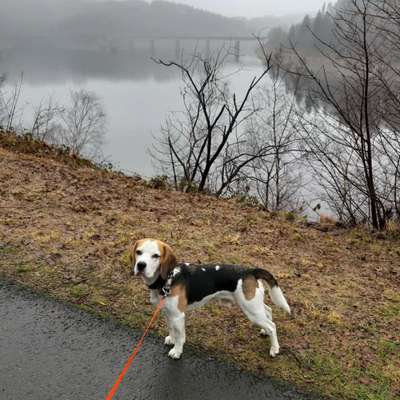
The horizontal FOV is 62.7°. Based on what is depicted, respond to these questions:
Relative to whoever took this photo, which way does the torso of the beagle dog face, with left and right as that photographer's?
facing to the left of the viewer

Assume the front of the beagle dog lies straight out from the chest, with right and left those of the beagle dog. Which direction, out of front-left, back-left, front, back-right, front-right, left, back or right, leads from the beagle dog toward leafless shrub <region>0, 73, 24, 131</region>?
front-right

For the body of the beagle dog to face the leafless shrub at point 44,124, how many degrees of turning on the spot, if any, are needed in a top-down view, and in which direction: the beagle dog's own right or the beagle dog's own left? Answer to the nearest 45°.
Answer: approximately 45° to the beagle dog's own right

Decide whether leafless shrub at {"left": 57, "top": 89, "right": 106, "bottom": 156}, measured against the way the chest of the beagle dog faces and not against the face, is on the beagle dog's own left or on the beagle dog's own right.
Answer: on the beagle dog's own right
